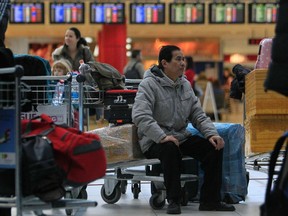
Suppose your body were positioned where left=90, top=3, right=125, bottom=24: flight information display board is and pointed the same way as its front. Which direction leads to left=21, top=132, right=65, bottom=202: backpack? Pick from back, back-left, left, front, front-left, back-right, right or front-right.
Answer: front

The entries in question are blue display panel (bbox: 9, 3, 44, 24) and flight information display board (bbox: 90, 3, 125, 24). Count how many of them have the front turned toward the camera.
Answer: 2

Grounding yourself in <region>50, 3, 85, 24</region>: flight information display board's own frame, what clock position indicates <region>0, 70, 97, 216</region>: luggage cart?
The luggage cart is roughly at 12 o'clock from the flight information display board.

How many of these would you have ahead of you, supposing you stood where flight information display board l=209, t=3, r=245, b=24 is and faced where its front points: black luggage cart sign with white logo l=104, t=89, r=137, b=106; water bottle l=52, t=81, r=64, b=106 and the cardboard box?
3

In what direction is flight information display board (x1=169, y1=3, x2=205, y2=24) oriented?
toward the camera

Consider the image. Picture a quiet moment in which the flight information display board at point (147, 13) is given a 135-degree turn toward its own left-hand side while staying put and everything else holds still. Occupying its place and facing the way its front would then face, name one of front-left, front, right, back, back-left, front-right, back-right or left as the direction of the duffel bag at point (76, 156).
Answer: back-right

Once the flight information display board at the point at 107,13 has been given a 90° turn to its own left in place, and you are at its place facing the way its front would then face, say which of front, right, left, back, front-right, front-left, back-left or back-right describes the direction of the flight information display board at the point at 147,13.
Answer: front

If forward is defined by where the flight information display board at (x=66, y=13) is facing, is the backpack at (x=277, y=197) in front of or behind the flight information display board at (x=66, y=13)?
in front

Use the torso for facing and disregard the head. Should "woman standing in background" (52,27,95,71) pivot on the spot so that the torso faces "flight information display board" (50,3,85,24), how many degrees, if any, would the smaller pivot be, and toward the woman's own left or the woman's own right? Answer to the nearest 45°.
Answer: approximately 135° to the woman's own right

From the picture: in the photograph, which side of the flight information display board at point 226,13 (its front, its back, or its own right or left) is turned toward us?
front

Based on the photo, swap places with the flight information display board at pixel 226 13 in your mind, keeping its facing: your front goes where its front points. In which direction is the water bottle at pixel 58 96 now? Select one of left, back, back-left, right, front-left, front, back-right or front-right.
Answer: front

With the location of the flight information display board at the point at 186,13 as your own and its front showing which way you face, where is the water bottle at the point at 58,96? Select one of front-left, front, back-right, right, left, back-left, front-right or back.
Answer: front

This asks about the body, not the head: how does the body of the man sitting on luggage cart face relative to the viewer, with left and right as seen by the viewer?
facing the viewer and to the right of the viewer

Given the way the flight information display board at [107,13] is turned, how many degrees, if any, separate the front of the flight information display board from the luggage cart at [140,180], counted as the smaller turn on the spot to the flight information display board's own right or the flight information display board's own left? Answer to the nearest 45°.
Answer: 0° — it already faces it

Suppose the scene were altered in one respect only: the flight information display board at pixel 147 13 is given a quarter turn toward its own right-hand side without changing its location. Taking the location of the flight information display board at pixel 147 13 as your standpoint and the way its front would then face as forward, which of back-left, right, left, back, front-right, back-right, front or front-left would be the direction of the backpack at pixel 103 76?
left

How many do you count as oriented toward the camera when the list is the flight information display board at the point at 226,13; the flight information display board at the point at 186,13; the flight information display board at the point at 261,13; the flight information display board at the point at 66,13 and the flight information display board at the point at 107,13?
5
